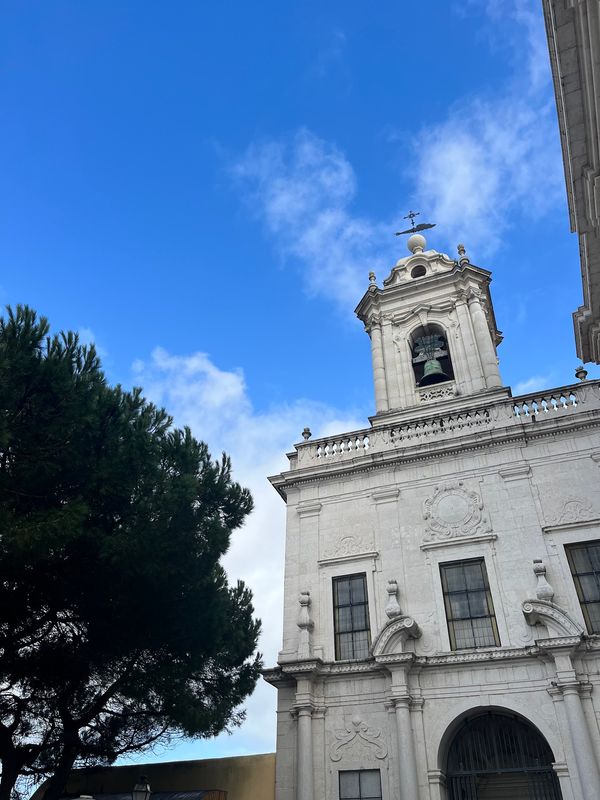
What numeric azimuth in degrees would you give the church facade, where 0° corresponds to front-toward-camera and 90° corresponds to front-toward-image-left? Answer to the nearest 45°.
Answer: approximately 0°

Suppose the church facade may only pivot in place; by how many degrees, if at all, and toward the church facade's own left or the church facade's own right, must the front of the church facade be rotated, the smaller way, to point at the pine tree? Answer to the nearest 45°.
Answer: approximately 45° to the church facade's own right
